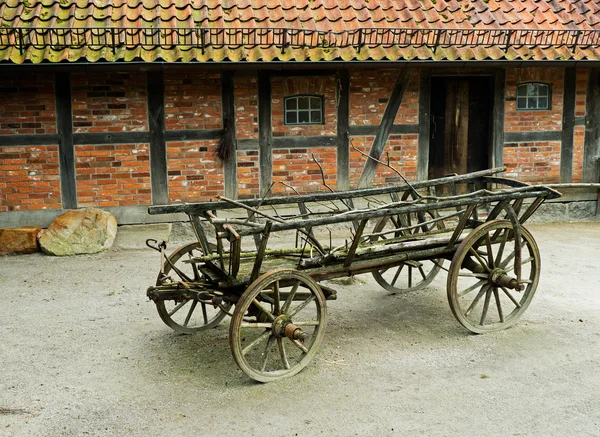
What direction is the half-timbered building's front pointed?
toward the camera

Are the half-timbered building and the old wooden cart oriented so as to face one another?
no

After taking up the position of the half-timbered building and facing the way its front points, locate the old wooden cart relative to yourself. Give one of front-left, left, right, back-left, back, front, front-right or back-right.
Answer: front

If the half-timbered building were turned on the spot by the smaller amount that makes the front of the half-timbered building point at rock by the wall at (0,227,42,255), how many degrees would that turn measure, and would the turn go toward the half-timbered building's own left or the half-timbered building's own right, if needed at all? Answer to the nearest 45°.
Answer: approximately 90° to the half-timbered building's own right

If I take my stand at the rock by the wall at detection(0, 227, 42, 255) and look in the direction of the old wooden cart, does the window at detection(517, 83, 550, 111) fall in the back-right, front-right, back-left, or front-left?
front-left

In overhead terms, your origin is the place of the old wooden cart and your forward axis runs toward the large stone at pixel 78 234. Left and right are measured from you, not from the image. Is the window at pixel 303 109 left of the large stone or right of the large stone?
right

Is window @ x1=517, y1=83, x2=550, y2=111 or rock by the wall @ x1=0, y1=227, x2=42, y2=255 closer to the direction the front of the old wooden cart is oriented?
the rock by the wall

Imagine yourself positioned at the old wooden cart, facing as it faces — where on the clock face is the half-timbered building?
The half-timbered building is roughly at 4 o'clock from the old wooden cart.

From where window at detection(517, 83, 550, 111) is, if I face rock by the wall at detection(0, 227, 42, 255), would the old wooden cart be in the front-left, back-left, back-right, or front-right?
front-left

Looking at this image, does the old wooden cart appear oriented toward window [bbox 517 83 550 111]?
no

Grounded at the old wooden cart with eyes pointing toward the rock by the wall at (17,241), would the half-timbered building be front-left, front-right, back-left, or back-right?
front-right

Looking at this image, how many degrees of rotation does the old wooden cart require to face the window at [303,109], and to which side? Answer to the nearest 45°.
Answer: approximately 135° to its right

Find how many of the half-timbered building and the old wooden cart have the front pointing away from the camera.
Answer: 0

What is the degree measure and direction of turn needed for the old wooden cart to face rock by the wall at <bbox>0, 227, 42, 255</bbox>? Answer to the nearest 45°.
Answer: approximately 90° to its right

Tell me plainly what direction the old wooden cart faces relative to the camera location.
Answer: facing the viewer and to the left of the viewer
